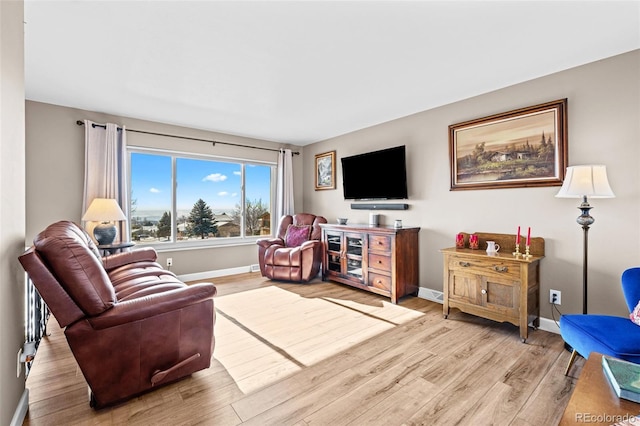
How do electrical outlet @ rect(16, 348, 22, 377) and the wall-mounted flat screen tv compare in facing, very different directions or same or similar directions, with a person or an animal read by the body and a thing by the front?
very different directions

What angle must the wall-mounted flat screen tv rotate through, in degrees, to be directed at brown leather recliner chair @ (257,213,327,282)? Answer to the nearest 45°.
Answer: approximately 45° to its right

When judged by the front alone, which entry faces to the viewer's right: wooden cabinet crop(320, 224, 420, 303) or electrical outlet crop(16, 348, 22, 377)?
the electrical outlet

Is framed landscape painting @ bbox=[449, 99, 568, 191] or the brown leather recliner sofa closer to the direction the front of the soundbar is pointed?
the brown leather recliner sofa

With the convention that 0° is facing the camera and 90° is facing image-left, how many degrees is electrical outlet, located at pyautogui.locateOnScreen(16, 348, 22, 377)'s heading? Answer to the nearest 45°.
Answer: approximately 270°

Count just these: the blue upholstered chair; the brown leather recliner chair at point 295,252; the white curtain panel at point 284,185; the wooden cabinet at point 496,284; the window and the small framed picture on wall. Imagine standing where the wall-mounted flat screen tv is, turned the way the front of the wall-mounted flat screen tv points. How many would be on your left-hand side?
2

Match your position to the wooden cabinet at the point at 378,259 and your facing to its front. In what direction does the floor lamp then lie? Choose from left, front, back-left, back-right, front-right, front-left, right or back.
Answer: left

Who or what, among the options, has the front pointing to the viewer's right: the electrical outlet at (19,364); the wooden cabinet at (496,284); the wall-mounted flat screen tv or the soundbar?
the electrical outlet

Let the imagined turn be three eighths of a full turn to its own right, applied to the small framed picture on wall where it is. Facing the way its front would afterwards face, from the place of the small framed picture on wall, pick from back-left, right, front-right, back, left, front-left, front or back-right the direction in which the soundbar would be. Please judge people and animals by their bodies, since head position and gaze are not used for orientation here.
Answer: back-right

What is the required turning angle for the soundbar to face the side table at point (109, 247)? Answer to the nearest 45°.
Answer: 0° — it already faces it

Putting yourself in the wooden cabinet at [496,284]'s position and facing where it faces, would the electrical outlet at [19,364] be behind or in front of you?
in front

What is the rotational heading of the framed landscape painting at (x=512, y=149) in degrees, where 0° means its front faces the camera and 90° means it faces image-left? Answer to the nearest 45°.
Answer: approximately 45°

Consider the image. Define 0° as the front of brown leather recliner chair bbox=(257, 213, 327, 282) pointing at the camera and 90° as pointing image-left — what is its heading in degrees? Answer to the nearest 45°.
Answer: approximately 45°

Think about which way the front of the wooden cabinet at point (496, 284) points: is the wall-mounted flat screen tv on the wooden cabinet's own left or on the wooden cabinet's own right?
on the wooden cabinet's own right
